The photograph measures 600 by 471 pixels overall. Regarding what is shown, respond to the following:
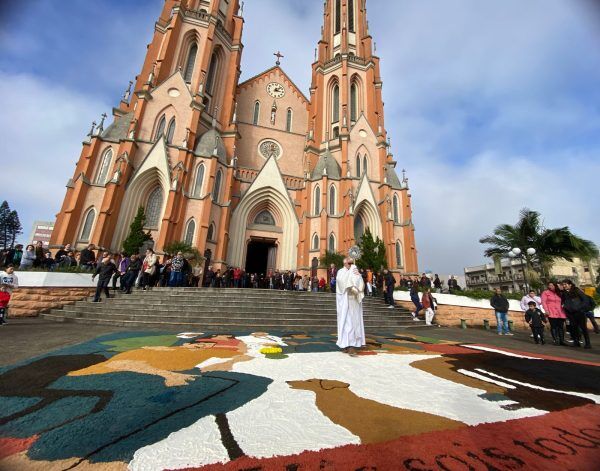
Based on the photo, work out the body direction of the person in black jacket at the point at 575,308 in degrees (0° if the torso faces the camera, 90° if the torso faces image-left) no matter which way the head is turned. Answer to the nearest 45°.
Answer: approximately 45°

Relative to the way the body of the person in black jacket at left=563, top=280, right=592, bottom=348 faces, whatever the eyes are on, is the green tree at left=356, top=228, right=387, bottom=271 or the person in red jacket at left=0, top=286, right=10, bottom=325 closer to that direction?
the person in red jacket

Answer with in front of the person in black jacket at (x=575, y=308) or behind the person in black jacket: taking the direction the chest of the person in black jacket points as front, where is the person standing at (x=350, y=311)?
in front

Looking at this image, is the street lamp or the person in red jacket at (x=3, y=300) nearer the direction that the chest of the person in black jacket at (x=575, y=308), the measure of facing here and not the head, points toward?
the person in red jacket

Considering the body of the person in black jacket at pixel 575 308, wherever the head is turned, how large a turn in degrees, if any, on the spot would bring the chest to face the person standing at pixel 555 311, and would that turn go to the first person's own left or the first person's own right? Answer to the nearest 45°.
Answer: approximately 90° to the first person's own right

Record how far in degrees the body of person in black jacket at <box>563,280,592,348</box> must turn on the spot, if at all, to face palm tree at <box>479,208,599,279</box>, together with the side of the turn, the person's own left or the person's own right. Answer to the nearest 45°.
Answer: approximately 135° to the person's own right

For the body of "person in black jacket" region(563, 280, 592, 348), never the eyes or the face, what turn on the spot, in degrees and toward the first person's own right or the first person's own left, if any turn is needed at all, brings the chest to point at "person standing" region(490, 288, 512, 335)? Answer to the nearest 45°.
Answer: approximately 90° to the first person's own right

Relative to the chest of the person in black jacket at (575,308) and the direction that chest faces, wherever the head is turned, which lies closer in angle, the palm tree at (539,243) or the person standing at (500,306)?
the person standing

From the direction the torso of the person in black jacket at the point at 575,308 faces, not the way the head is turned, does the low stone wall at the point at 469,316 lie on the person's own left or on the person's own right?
on the person's own right
